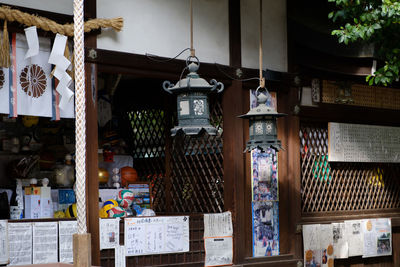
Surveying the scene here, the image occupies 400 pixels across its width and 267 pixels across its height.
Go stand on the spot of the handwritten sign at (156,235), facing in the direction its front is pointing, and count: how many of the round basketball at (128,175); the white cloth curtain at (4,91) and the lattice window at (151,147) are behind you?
2

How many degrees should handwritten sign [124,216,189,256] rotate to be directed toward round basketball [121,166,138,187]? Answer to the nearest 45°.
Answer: approximately 180°

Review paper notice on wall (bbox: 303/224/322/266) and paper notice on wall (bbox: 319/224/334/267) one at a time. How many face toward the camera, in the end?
2

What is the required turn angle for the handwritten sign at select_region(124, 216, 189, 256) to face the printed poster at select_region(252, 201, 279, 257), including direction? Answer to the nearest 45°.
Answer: approximately 135° to its left

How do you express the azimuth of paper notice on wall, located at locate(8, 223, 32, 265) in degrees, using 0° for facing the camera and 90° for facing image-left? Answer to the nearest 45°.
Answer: approximately 0°
